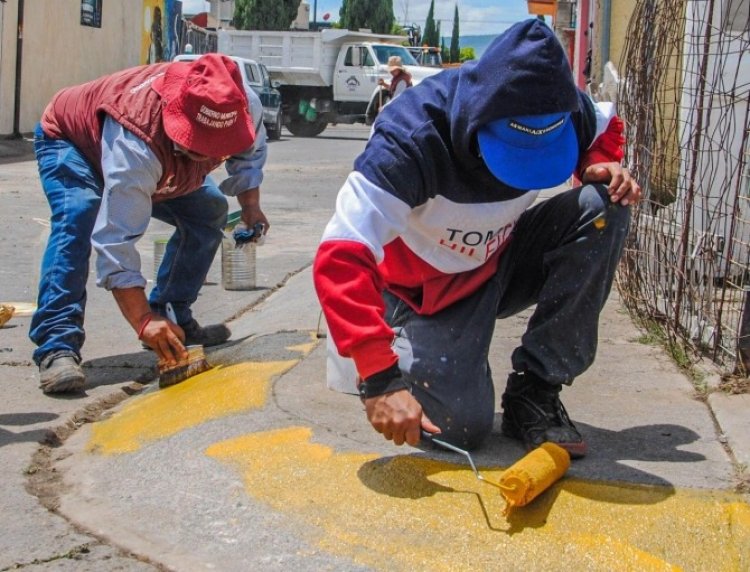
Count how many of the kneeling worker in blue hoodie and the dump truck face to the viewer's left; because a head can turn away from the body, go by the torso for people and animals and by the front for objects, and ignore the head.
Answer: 0

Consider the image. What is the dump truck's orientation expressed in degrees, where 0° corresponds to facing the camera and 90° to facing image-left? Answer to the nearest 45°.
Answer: approximately 315°

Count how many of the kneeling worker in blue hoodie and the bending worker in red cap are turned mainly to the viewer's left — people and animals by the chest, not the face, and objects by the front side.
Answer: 0

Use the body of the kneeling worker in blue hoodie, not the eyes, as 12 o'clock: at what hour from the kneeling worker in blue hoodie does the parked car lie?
The parked car is roughly at 7 o'clock from the kneeling worker in blue hoodie.

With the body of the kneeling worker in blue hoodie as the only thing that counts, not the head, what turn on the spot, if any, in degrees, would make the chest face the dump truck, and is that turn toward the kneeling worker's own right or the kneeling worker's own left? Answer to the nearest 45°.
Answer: approximately 135° to the kneeling worker's own left

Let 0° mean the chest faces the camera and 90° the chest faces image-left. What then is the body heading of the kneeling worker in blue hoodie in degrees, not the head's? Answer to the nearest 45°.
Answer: approximately 315°

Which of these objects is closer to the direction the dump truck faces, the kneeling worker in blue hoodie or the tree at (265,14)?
the kneeling worker in blue hoodie

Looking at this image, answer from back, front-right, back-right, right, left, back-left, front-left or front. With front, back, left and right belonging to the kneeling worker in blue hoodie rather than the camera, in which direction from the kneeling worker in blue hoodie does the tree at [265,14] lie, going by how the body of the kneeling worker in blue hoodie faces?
back-left

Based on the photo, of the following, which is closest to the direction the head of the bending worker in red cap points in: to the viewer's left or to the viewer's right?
to the viewer's right

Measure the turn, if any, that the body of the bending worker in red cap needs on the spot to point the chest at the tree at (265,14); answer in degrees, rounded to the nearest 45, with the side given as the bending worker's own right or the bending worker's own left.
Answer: approximately 135° to the bending worker's own left

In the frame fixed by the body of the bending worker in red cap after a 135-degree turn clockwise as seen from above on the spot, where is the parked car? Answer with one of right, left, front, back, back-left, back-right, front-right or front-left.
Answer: right

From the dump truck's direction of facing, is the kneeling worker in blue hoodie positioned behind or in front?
in front

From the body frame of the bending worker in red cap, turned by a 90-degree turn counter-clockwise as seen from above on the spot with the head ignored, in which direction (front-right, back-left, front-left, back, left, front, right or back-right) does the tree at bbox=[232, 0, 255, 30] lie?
front-left
